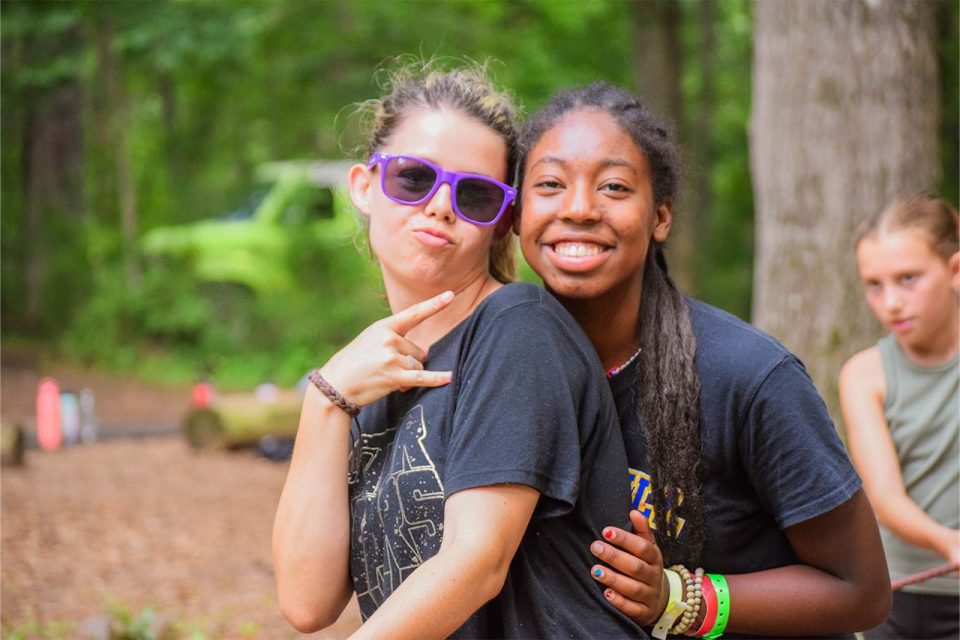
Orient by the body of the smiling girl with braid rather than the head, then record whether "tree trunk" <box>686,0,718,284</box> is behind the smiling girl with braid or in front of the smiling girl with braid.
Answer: behind

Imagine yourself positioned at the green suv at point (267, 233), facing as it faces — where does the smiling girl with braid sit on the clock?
The smiling girl with braid is roughly at 9 o'clock from the green suv.

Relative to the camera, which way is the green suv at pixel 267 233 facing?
to the viewer's left

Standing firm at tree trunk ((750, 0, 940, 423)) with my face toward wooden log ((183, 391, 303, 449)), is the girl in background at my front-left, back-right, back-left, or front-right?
back-left

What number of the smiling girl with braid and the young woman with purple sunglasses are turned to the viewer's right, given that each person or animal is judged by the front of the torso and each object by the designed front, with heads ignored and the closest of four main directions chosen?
0

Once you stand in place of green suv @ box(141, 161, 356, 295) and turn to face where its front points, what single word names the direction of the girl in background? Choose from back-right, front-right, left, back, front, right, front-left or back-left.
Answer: left

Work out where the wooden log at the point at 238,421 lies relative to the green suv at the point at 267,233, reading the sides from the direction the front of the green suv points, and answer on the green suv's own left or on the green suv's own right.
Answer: on the green suv's own left

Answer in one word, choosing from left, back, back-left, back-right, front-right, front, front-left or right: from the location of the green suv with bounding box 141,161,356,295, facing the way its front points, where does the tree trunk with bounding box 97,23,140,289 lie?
front-right

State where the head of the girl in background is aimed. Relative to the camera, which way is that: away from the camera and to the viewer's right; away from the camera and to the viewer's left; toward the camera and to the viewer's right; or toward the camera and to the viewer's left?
toward the camera and to the viewer's left

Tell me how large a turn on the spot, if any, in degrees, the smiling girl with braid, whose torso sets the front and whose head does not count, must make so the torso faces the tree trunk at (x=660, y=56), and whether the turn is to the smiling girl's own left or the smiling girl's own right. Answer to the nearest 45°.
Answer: approximately 135° to the smiling girl's own right

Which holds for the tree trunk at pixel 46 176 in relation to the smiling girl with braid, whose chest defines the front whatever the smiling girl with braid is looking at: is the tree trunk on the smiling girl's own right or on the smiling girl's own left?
on the smiling girl's own right

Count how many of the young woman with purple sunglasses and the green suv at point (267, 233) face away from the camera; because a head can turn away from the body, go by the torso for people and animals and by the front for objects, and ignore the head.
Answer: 0
